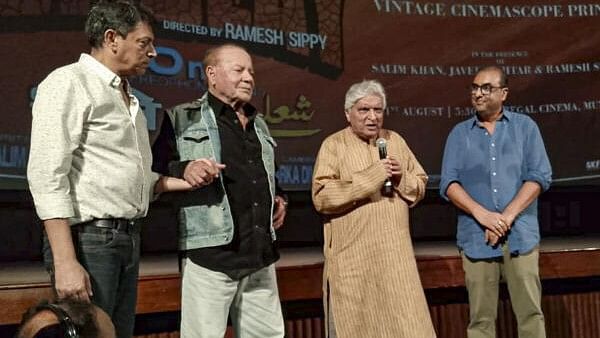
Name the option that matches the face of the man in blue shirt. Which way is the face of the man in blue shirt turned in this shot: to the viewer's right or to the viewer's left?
to the viewer's left

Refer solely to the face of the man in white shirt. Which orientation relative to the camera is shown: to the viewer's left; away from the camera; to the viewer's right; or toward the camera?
to the viewer's right

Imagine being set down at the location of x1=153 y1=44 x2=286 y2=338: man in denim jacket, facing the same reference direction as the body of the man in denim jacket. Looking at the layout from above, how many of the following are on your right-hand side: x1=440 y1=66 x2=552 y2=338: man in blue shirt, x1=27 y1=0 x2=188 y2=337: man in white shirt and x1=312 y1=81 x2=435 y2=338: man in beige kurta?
1

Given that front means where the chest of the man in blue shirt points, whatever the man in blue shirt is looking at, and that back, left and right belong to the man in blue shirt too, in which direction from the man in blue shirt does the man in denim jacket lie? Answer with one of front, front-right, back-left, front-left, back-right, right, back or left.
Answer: front-right

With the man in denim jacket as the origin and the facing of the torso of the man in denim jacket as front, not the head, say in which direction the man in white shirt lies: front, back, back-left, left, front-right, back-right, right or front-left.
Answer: right

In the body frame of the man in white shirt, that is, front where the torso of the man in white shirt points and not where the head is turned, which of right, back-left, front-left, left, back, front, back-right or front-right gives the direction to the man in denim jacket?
left

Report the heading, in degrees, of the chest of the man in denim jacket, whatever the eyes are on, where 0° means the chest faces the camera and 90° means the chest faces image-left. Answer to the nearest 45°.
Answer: approximately 315°

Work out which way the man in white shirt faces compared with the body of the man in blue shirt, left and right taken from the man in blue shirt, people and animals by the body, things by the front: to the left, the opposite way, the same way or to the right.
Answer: to the left

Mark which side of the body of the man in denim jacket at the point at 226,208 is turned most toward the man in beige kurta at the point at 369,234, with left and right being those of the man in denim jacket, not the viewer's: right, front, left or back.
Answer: left

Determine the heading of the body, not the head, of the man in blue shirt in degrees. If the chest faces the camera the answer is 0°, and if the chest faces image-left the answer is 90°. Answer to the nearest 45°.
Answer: approximately 0°

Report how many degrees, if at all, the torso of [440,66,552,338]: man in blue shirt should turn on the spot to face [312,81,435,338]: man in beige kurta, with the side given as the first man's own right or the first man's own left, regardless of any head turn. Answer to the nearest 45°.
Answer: approximately 45° to the first man's own right
